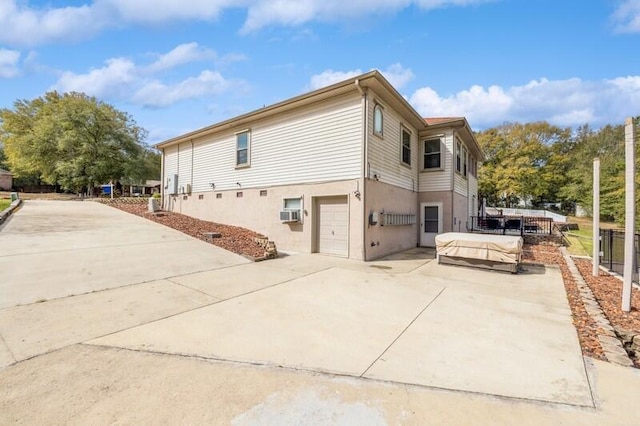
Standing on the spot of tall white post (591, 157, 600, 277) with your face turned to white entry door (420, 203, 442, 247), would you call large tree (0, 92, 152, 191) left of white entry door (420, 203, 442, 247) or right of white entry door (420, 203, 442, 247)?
left
